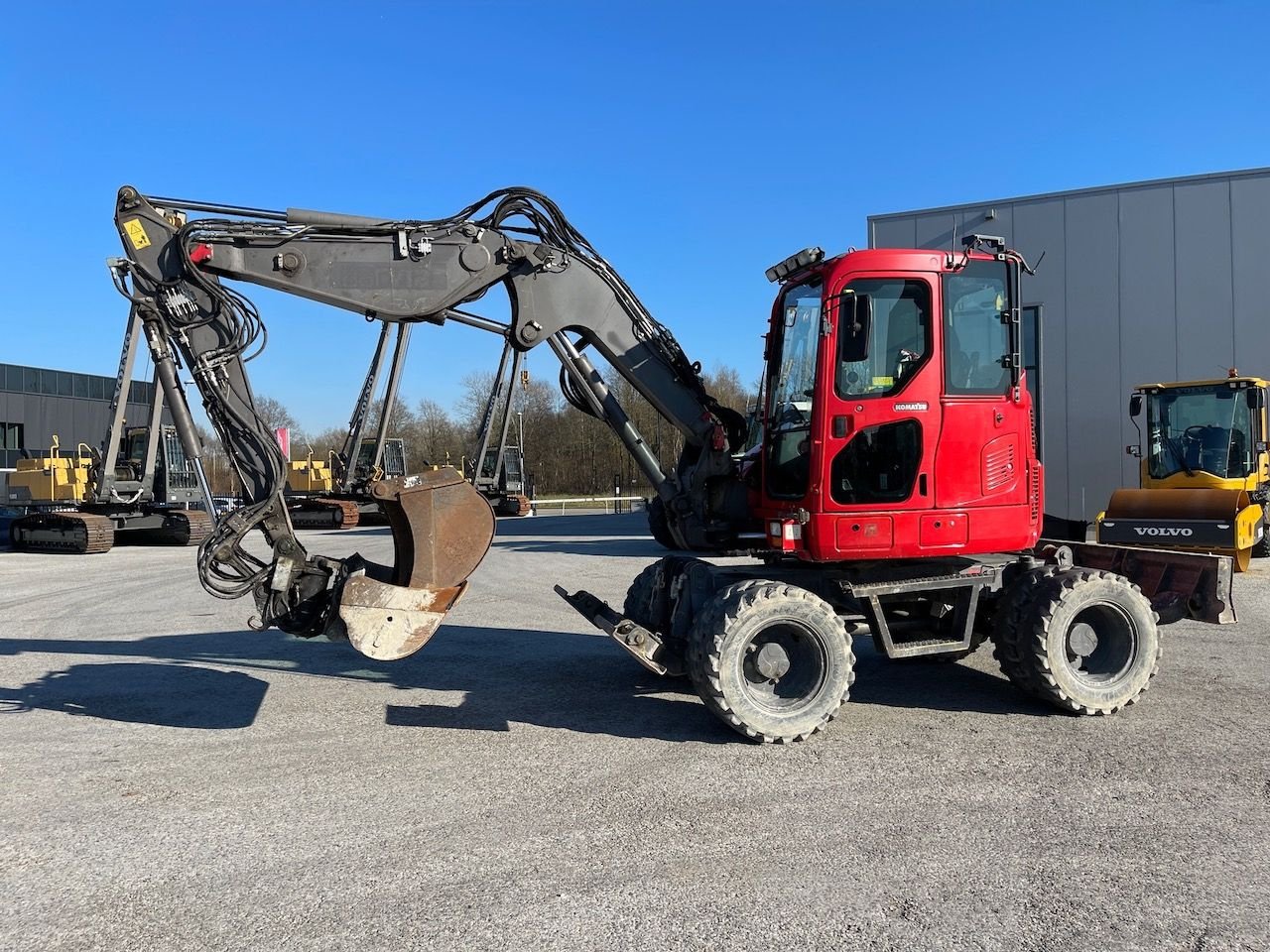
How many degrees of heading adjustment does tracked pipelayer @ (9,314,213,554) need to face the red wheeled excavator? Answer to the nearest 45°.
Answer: approximately 45° to its right

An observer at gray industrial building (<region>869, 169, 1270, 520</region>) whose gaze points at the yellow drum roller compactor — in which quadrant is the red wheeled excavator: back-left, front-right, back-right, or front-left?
front-right

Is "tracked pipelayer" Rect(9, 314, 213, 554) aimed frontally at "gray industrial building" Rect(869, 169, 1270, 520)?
yes

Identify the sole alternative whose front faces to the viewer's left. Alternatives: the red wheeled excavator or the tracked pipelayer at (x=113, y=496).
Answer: the red wheeled excavator

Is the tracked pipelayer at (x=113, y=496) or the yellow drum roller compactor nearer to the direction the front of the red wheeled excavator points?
the tracked pipelayer

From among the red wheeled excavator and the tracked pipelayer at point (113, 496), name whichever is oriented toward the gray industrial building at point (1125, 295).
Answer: the tracked pipelayer

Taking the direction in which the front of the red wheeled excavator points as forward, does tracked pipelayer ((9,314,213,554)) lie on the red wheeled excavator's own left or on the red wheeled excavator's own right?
on the red wheeled excavator's own right

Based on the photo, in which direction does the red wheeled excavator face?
to the viewer's left

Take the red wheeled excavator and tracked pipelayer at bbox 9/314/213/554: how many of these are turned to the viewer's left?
1

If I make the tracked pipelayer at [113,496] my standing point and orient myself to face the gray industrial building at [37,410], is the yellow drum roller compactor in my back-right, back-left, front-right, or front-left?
back-right

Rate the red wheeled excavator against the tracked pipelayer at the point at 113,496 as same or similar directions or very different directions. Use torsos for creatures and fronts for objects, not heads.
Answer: very different directions

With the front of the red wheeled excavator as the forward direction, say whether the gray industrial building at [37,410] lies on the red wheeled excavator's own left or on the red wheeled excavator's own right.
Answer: on the red wheeled excavator's own right

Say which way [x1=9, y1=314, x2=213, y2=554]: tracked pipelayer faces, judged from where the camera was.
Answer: facing the viewer and to the right of the viewer

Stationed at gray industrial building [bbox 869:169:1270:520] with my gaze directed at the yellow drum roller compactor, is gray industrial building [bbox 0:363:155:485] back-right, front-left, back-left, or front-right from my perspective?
back-right

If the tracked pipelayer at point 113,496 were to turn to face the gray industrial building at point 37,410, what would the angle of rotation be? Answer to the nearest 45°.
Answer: approximately 135° to its left

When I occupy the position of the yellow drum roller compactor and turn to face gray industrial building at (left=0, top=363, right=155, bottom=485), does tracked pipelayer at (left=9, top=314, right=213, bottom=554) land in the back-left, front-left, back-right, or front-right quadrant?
front-left
